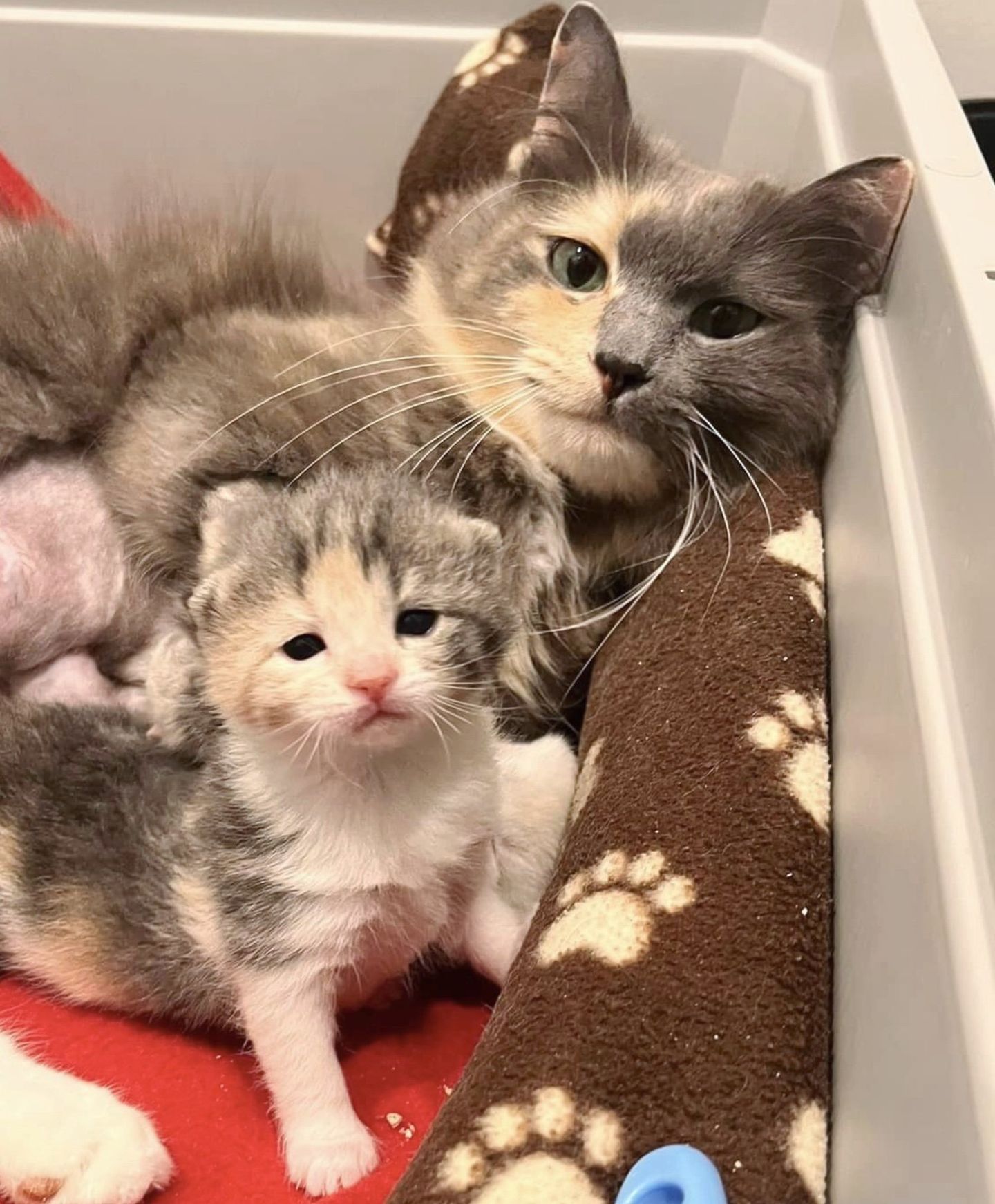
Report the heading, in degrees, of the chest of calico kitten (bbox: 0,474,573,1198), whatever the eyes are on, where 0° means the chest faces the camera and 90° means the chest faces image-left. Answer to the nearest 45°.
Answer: approximately 315°

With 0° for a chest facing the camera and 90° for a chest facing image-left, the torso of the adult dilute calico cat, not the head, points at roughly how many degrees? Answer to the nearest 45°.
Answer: approximately 315°
